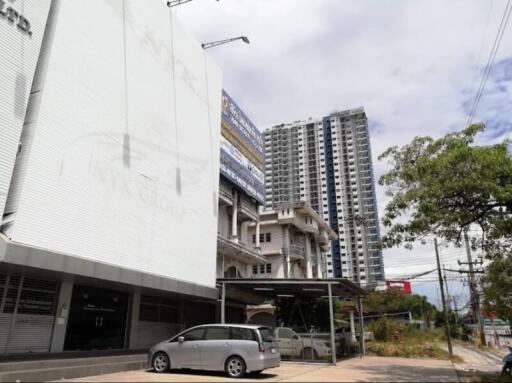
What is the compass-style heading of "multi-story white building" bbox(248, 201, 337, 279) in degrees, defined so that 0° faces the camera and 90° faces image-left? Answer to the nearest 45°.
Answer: approximately 315°

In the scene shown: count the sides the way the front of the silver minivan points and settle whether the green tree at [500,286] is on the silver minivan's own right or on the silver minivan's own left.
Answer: on the silver minivan's own right

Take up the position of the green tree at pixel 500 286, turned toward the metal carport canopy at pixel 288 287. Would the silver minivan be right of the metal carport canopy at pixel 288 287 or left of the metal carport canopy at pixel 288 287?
left

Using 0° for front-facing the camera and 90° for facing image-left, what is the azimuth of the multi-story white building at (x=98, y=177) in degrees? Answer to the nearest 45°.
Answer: approximately 315°

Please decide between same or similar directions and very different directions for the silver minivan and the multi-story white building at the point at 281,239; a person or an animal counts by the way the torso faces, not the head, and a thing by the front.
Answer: very different directions

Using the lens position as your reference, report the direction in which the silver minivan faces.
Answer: facing away from the viewer and to the left of the viewer

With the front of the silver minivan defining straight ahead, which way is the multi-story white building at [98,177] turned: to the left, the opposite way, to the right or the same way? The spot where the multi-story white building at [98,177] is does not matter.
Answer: the opposite way

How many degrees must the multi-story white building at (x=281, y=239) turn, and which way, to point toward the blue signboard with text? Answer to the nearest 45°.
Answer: approximately 45° to its right

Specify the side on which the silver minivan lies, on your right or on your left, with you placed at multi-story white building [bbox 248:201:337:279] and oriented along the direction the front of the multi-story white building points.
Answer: on your right

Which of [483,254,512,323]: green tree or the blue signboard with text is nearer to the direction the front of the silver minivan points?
the blue signboard with text
